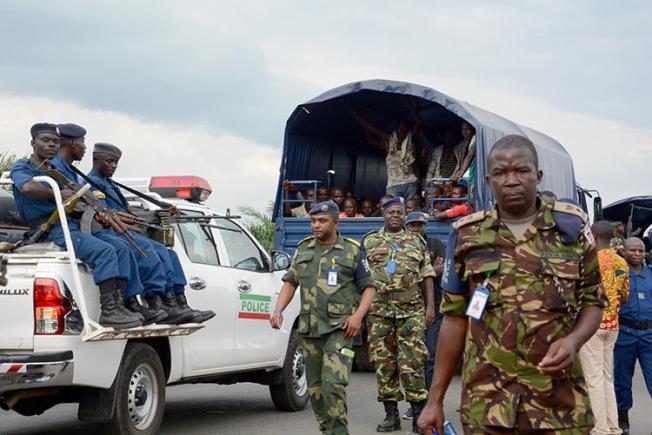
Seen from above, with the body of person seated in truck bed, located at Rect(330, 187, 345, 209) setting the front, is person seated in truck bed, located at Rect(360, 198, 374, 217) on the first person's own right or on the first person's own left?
on the first person's own left

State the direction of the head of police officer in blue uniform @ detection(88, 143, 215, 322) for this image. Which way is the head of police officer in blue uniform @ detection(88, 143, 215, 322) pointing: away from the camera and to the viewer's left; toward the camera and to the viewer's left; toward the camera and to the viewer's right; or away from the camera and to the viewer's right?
toward the camera and to the viewer's right

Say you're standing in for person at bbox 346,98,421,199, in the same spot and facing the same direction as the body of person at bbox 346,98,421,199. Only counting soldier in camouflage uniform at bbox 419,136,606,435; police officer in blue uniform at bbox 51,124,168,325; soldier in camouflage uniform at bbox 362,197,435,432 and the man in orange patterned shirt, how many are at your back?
0

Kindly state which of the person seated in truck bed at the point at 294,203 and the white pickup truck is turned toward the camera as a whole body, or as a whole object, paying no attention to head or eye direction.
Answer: the person seated in truck bed

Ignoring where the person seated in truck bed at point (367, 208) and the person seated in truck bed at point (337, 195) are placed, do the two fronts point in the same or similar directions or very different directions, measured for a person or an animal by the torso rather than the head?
same or similar directions

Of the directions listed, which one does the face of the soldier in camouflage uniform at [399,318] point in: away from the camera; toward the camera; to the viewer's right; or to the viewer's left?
toward the camera

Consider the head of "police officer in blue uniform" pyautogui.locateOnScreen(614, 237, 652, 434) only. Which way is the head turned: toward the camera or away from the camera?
toward the camera

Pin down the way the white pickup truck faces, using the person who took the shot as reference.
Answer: facing away from the viewer and to the right of the viewer

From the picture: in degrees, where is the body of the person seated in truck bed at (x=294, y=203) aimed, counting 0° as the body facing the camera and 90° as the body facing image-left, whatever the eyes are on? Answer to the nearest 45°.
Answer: approximately 0°

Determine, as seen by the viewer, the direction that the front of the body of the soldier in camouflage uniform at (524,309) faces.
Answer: toward the camera

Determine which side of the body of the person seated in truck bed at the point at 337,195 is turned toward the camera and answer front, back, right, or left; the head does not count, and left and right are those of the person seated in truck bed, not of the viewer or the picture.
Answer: front

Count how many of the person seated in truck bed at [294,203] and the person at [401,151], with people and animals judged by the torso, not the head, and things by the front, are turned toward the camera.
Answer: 2

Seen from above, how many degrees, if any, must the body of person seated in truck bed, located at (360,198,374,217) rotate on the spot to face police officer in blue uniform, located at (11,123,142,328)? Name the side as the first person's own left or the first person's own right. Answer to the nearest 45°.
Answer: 0° — they already face them

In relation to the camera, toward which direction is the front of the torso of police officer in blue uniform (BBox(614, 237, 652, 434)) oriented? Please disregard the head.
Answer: toward the camera

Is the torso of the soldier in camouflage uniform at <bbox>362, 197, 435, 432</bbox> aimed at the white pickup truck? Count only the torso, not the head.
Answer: no
